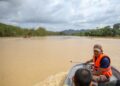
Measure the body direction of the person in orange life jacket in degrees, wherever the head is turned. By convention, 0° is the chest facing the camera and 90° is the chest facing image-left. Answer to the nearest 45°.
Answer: approximately 45°
